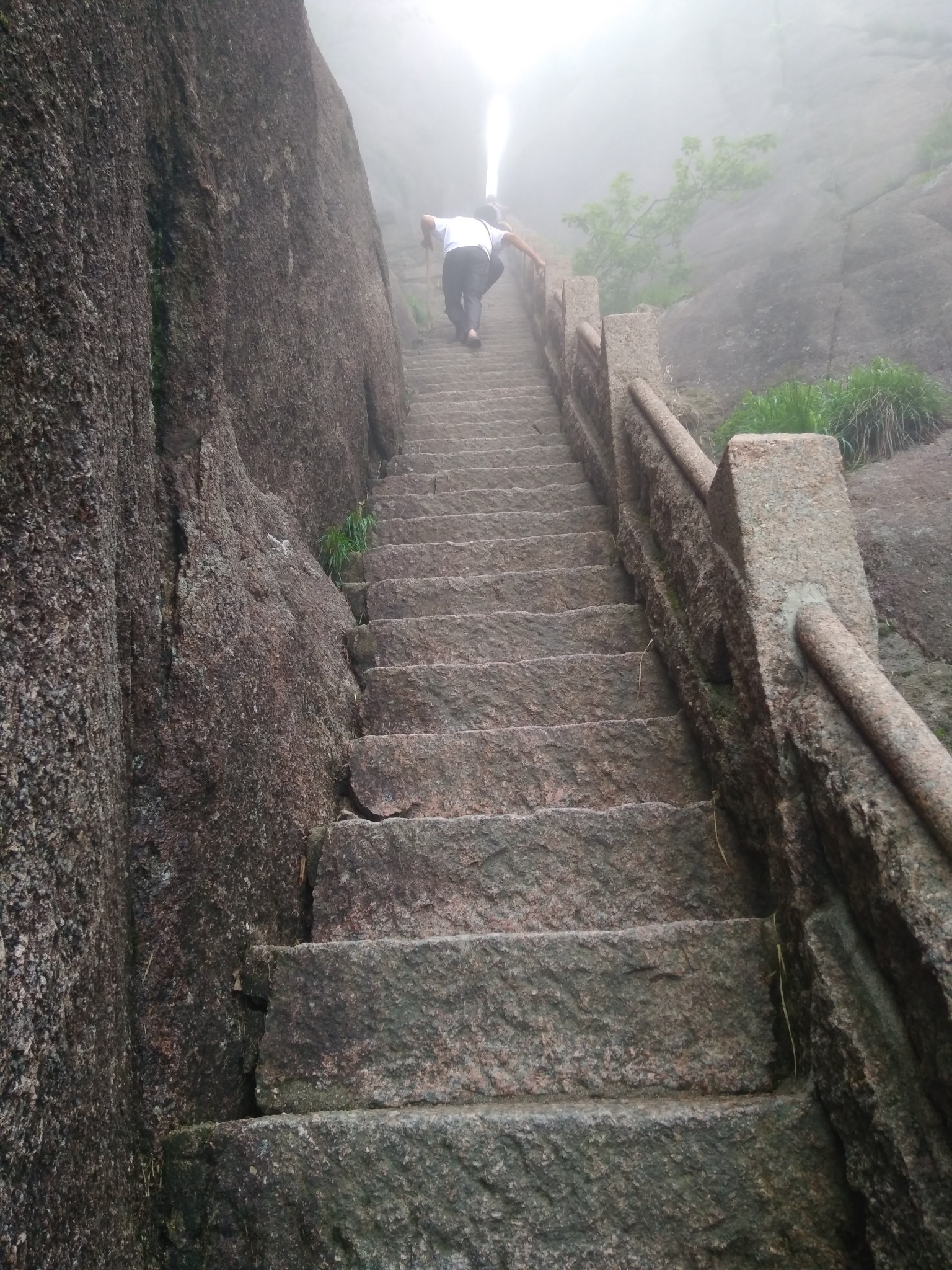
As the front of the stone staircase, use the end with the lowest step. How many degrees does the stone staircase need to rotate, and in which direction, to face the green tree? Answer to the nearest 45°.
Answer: approximately 180°

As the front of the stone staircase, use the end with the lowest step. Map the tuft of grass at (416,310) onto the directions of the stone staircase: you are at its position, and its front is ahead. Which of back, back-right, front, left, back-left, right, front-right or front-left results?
back

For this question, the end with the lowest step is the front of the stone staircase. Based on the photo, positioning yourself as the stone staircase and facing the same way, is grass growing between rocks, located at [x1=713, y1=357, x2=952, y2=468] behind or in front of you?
behind

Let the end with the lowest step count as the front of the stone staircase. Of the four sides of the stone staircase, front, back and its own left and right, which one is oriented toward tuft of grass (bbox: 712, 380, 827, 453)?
back

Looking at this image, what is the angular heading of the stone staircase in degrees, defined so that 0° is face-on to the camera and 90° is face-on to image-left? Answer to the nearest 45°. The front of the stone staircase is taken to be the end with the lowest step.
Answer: approximately 0°
